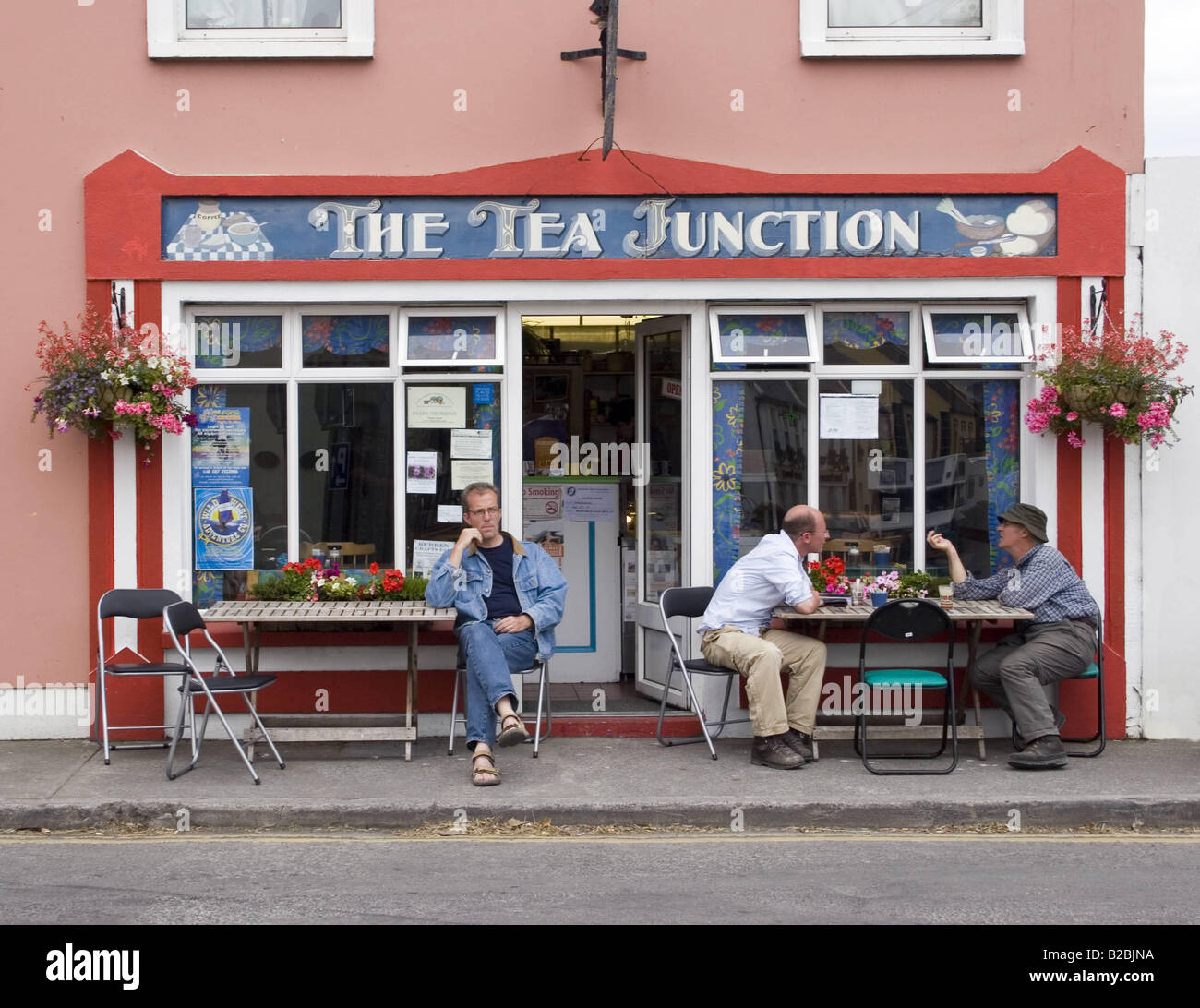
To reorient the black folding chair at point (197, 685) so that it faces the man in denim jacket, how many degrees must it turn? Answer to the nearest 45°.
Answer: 0° — it already faces them

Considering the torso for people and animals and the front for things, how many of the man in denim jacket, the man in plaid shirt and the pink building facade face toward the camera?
2

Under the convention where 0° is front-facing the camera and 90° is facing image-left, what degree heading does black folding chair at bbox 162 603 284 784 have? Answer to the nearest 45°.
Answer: approximately 270°

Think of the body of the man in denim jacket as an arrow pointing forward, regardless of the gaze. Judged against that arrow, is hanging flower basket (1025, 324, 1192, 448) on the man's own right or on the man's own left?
on the man's own left

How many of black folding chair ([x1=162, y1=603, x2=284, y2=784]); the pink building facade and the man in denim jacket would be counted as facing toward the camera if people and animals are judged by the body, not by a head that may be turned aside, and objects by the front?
2

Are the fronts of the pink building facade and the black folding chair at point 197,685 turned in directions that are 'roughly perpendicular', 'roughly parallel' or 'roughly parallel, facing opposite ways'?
roughly perpendicular

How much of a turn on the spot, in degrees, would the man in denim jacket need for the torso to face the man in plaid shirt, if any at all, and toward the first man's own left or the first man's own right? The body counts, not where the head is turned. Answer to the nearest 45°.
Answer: approximately 90° to the first man's own left

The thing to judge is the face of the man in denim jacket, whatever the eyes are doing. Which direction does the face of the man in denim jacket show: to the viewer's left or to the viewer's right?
to the viewer's right

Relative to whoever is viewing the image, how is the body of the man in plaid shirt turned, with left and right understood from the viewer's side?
facing to the left of the viewer
